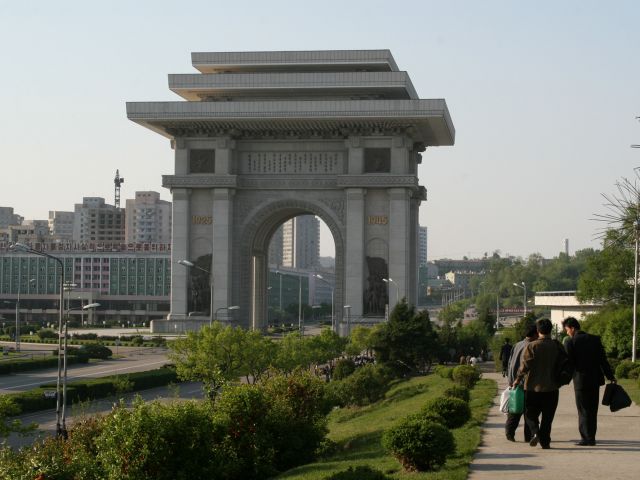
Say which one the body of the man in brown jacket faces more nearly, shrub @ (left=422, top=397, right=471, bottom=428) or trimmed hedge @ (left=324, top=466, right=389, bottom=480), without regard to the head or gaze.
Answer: the shrub

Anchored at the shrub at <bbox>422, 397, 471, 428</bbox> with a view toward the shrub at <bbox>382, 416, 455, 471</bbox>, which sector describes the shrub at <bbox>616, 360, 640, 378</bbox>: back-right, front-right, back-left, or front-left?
back-left

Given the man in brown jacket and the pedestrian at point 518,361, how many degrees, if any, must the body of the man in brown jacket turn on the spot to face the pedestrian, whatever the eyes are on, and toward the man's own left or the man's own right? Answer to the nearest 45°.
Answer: approximately 45° to the man's own left

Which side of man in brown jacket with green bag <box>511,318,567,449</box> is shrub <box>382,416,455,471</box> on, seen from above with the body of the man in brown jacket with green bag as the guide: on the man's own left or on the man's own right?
on the man's own left

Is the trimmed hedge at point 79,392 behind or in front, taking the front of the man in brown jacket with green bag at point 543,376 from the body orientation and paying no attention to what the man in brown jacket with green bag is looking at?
in front

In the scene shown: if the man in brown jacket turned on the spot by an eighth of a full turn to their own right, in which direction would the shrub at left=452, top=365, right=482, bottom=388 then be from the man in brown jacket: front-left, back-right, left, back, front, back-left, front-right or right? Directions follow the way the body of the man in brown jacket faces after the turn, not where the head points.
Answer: front-left

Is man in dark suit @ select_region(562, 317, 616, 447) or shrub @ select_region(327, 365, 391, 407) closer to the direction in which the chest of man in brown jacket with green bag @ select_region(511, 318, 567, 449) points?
the shrub

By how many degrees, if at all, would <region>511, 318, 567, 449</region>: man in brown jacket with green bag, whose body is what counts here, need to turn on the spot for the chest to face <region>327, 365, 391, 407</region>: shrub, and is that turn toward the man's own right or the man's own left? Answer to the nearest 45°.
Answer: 0° — they already face it

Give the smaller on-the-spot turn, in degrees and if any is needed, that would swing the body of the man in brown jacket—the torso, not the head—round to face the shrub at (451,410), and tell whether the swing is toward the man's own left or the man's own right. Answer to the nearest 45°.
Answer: approximately 45° to the man's own left

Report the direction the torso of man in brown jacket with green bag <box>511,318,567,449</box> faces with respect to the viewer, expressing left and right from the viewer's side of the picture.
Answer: facing away from the viewer

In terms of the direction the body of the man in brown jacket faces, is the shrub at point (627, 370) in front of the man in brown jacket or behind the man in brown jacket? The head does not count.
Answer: in front

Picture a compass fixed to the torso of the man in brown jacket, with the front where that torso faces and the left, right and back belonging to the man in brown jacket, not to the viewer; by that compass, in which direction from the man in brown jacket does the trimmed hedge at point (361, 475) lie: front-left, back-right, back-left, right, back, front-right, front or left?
back-left

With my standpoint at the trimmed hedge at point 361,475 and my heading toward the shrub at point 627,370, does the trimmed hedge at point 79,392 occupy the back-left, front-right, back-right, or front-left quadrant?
front-left

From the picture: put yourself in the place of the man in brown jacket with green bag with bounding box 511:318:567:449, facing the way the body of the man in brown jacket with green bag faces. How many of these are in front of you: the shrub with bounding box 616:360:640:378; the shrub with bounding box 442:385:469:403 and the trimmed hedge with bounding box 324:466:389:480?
2
